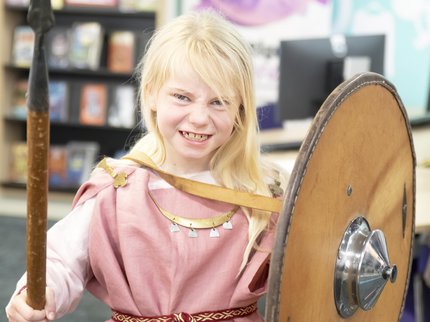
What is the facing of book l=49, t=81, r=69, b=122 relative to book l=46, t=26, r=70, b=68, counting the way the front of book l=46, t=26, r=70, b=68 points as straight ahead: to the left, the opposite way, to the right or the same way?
the same way

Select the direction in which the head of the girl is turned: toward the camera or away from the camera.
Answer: toward the camera

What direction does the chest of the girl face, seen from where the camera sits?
toward the camera

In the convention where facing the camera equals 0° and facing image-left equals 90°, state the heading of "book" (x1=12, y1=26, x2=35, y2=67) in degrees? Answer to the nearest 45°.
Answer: approximately 0°

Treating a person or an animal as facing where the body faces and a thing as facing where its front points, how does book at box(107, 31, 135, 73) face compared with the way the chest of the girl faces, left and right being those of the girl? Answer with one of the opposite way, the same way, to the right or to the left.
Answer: the same way

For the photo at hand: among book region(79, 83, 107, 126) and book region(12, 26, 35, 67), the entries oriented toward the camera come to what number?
2

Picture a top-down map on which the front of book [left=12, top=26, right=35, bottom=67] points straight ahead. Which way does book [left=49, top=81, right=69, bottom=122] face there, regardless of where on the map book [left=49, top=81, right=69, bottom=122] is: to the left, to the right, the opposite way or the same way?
the same way

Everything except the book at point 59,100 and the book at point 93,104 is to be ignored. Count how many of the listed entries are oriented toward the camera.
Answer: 2

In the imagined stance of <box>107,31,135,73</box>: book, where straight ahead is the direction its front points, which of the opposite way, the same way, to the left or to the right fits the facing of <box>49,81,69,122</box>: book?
the same way

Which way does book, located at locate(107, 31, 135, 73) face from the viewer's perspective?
toward the camera

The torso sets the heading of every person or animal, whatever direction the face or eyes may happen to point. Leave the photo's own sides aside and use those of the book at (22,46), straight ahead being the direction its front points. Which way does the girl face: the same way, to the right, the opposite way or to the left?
the same way
